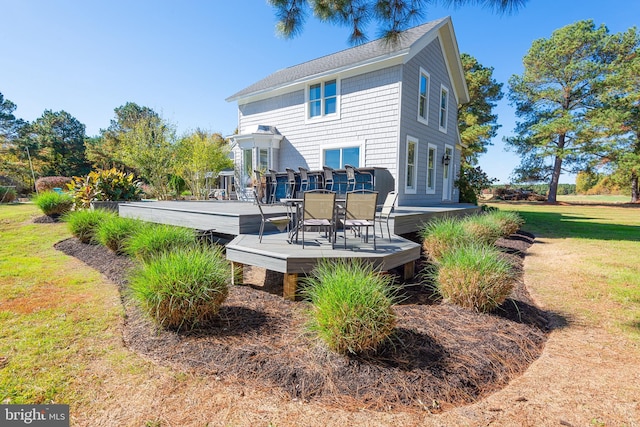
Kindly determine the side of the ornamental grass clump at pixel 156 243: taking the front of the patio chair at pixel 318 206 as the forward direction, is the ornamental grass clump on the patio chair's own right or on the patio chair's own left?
on the patio chair's own left

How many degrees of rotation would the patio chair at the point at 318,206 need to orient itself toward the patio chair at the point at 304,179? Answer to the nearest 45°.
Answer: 0° — it already faces it

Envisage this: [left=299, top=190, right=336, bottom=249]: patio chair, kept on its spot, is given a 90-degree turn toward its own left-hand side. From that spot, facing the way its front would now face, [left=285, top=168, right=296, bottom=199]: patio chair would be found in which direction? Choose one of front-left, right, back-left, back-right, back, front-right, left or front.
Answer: right

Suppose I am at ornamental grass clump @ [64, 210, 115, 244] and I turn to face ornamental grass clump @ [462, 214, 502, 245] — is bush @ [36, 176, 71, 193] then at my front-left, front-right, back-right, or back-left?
back-left

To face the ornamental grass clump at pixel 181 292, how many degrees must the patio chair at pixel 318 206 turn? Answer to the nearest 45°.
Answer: approximately 135° to its left

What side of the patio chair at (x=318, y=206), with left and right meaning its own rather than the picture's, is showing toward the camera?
back

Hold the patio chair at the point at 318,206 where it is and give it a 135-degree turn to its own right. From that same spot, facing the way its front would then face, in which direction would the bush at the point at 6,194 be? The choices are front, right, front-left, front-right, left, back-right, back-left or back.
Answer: back

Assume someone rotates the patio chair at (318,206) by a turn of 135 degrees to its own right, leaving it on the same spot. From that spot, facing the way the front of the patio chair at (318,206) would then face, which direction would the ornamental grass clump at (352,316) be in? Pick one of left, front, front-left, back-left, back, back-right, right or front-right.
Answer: front-right

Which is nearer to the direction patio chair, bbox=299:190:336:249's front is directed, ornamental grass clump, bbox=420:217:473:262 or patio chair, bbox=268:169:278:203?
the patio chair

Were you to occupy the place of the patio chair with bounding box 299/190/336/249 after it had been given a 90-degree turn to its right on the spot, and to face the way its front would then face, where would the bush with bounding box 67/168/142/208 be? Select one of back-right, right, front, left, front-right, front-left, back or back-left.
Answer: back-left

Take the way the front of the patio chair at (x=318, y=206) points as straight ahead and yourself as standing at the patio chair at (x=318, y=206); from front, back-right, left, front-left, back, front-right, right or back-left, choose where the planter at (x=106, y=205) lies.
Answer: front-left

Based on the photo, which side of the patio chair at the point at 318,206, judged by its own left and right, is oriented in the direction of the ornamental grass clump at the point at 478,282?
right

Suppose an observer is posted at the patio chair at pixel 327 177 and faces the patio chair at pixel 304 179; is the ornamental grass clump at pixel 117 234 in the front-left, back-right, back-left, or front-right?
front-left

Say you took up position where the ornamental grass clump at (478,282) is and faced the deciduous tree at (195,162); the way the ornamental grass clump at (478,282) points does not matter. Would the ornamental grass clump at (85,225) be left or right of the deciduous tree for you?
left

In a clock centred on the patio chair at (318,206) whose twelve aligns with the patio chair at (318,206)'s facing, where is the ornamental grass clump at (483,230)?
The ornamental grass clump is roughly at 2 o'clock from the patio chair.

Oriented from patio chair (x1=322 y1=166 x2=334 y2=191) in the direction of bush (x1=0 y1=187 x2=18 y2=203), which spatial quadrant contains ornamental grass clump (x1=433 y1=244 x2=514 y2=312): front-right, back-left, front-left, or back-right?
back-left
